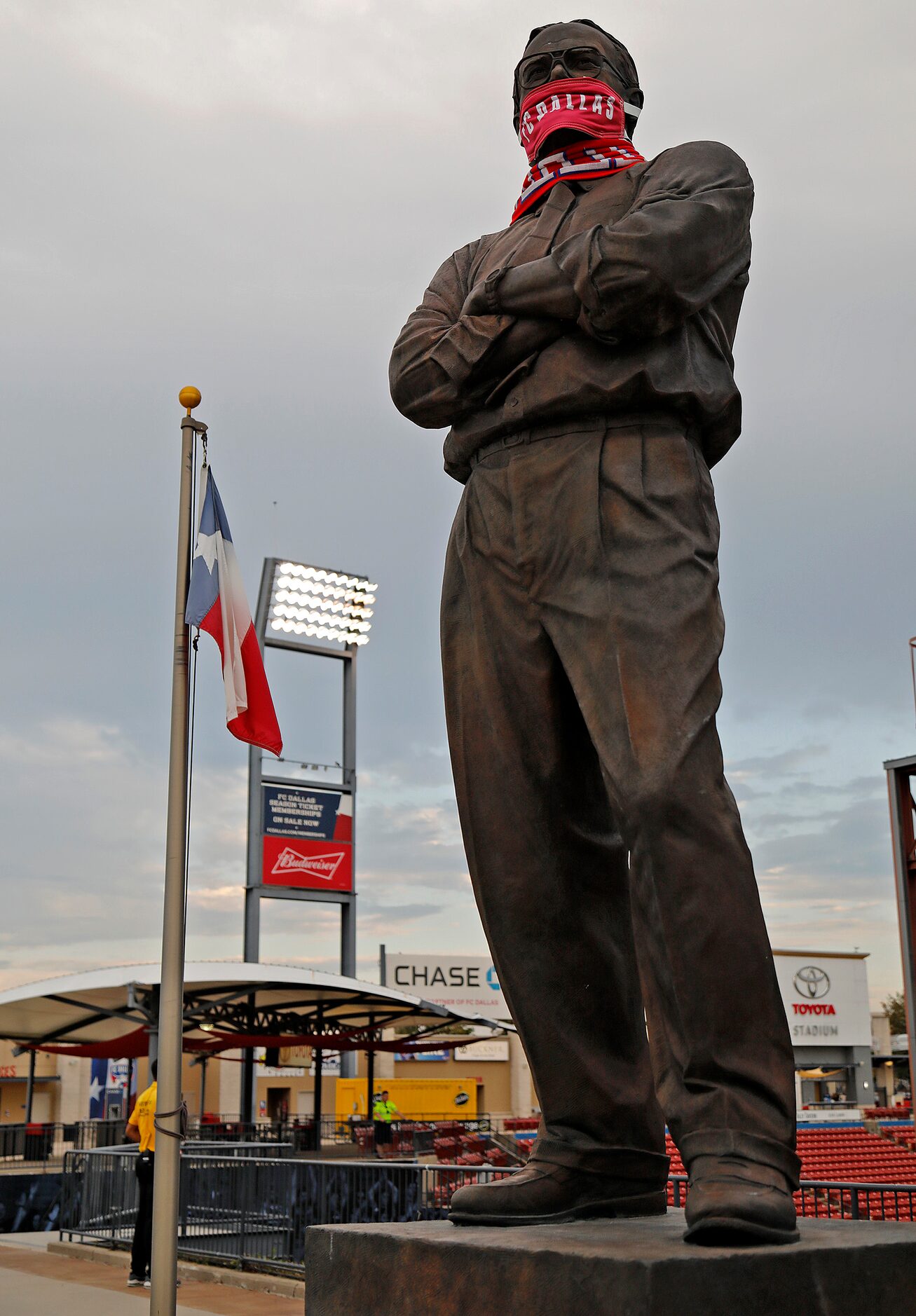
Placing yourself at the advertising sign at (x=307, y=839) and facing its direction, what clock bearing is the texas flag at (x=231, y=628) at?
The texas flag is roughly at 12 o'clock from the advertising sign.

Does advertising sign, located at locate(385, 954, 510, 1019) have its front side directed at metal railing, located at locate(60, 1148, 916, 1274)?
yes

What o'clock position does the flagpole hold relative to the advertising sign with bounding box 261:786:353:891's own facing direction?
The flagpole is roughly at 12 o'clock from the advertising sign.

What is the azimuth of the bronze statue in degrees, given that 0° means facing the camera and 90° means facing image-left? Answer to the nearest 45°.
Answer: approximately 45°

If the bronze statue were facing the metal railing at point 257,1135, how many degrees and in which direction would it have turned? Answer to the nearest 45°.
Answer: approximately 135° to its right

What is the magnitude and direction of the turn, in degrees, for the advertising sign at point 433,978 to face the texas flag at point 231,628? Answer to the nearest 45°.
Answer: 0° — it already faces it

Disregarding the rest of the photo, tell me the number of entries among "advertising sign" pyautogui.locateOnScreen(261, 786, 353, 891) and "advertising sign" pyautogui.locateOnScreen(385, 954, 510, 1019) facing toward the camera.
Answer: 2

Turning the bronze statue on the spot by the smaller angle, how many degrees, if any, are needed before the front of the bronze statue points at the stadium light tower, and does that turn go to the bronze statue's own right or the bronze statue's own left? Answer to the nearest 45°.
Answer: approximately 135° to the bronze statue's own right

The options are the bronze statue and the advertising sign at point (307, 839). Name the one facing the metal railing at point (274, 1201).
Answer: the advertising sign

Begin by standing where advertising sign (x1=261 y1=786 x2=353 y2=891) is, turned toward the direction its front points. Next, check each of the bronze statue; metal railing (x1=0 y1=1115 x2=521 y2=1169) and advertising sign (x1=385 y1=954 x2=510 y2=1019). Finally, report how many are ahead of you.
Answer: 2

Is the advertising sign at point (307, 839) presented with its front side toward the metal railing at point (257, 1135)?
yes

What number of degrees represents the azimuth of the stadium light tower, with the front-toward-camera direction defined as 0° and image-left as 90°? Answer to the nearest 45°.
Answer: approximately 315°
